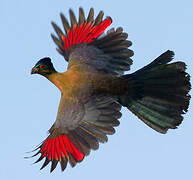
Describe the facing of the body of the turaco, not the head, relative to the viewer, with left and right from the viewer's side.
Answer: facing to the left of the viewer
